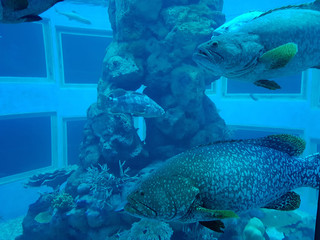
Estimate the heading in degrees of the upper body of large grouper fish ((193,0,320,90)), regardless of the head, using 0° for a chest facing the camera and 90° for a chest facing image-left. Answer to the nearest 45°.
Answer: approximately 90°

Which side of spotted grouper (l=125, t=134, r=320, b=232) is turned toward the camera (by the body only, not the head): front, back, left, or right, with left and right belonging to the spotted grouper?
left

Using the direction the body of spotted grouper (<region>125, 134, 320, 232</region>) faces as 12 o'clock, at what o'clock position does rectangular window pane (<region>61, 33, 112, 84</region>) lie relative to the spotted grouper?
The rectangular window pane is roughly at 2 o'clock from the spotted grouper.

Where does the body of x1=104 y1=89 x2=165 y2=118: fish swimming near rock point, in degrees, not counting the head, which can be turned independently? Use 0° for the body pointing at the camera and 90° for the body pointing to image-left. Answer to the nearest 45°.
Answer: approximately 90°
